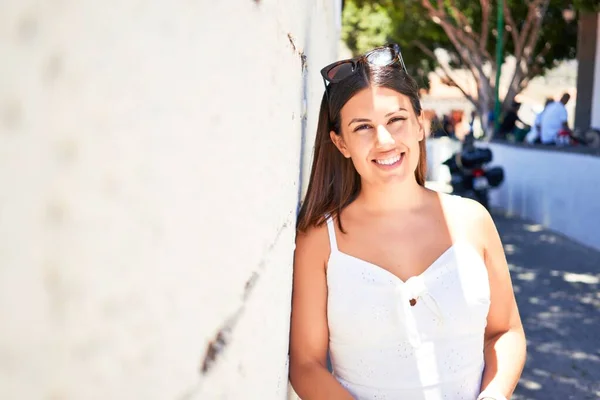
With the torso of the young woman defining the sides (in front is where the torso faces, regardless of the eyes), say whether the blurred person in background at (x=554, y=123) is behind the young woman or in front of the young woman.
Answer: behind

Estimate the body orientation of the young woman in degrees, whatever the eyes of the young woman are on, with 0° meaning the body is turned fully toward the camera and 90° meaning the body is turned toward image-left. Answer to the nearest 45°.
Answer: approximately 0°

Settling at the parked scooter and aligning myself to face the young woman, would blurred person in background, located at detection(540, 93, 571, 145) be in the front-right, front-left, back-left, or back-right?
back-left

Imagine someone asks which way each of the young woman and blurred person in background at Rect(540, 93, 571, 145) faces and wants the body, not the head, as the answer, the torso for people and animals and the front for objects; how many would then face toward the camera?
1

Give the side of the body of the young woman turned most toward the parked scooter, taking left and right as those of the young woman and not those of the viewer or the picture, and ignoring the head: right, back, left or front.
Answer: back
